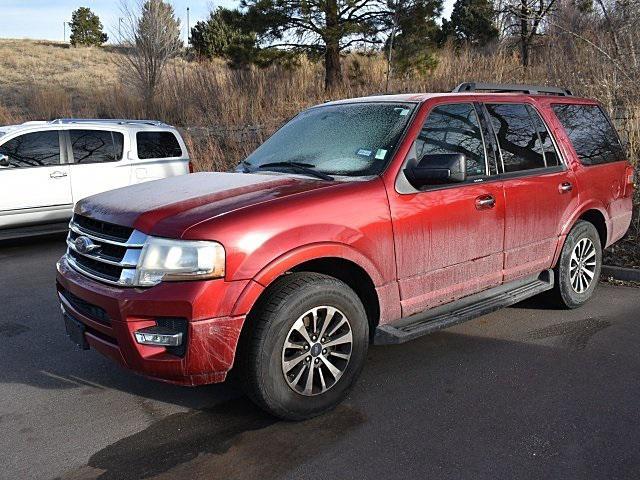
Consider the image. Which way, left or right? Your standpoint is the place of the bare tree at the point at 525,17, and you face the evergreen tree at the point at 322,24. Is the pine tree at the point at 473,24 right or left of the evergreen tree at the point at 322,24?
right

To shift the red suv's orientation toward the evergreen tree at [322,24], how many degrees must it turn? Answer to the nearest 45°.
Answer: approximately 135° to its right

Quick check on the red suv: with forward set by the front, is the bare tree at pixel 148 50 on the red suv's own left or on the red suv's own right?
on the red suv's own right

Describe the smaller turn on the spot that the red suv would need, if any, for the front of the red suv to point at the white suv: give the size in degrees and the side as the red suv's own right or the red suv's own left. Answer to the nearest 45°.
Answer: approximately 90° to the red suv's own right

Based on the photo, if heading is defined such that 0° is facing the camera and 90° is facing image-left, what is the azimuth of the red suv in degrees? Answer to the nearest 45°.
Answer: approximately 45°

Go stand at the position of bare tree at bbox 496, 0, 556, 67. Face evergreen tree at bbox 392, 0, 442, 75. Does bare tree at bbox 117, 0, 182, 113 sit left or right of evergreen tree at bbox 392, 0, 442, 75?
left

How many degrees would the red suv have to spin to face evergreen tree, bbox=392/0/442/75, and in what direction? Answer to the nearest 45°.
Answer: approximately 135° to its right

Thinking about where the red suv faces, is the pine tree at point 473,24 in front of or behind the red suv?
behind
